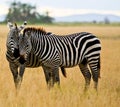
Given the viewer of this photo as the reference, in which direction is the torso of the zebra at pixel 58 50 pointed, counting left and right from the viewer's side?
facing to the left of the viewer

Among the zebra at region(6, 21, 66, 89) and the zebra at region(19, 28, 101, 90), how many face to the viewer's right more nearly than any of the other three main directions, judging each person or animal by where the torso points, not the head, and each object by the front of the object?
0

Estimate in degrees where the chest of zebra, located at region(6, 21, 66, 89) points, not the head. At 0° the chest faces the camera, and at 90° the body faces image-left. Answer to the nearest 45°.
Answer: approximately 45°
